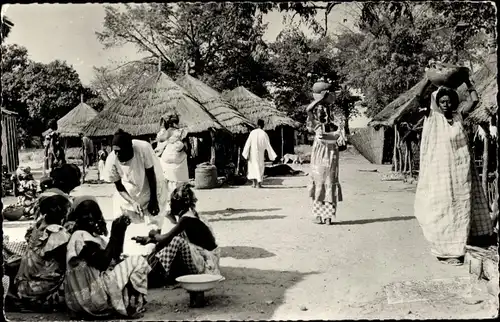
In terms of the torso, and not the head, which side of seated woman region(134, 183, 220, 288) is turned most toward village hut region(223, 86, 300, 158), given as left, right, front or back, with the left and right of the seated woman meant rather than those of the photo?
right

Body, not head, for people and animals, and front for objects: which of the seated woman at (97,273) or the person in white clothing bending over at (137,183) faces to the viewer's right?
the seated woman

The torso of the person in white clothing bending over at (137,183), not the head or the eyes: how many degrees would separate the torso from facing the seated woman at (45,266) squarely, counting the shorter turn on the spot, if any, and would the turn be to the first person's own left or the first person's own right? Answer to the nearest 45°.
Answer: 0° — they already face them

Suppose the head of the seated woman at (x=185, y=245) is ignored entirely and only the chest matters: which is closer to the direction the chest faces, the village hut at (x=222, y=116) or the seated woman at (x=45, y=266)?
the seated woman

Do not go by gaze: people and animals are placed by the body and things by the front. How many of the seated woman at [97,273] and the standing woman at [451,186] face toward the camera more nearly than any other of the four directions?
1

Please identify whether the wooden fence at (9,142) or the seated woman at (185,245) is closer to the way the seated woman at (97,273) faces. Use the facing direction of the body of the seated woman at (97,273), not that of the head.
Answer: the seated woman

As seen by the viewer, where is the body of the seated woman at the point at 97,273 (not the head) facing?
to the viewer's right

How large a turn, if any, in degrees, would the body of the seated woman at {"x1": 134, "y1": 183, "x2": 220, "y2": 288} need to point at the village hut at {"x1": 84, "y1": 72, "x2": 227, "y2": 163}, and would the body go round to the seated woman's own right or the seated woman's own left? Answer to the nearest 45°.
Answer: approximately 90° to the seated woman's own right

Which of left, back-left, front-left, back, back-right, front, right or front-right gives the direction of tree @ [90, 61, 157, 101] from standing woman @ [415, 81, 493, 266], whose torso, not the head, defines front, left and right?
back-right
